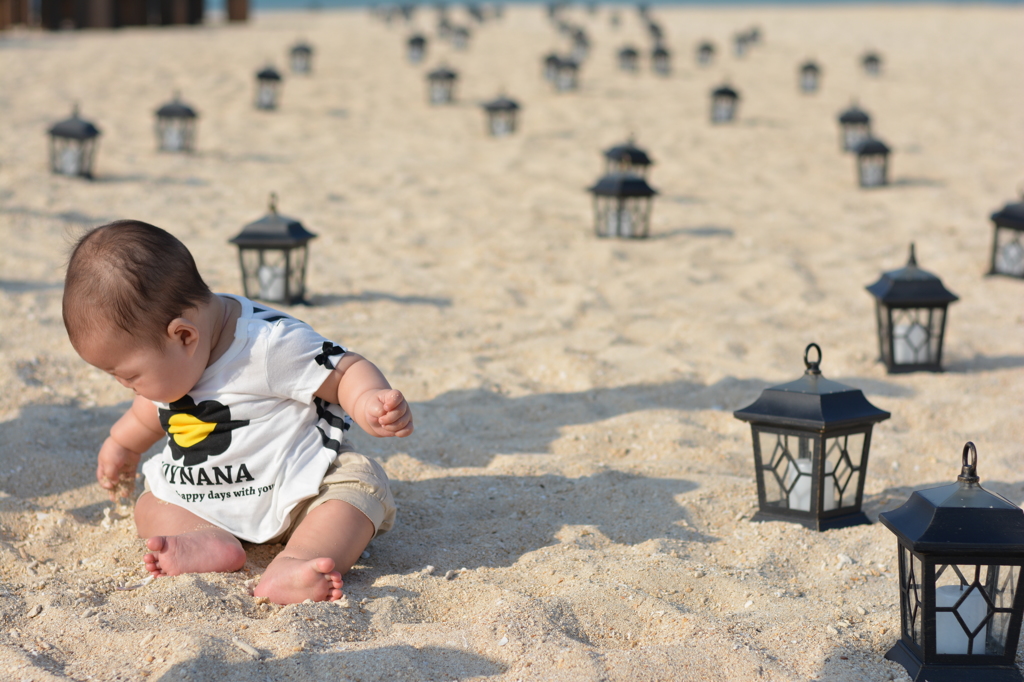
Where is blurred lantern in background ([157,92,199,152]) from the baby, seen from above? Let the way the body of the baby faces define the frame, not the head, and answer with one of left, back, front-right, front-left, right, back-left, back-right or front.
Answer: back-right

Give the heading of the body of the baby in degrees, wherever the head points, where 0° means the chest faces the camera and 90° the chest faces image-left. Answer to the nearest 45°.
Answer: approximately 45°

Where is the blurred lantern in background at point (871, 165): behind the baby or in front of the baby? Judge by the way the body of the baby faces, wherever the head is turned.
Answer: behind

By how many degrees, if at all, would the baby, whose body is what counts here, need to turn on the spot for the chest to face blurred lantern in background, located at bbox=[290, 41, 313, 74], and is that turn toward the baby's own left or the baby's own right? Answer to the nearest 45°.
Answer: approximately 135° to the baby's own right

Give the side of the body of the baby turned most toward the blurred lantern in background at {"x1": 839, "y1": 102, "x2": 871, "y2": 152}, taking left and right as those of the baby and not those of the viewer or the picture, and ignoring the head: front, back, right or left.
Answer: back

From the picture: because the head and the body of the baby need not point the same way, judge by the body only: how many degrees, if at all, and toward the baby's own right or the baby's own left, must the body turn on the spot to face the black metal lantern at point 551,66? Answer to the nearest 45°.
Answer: approximately 135° to the baby's own right
